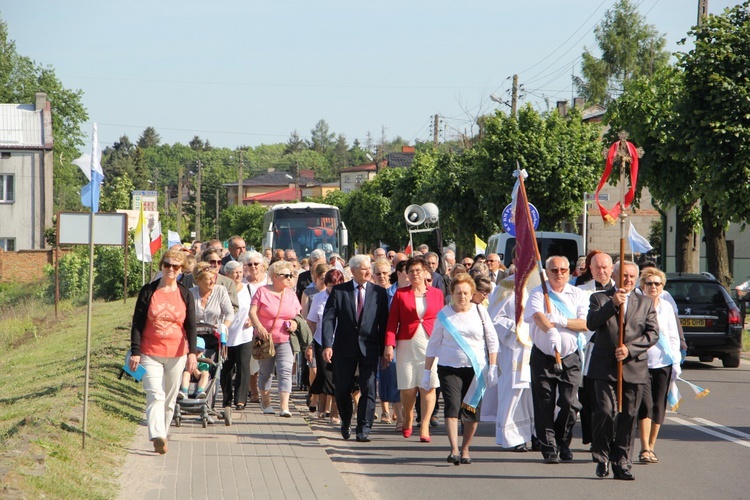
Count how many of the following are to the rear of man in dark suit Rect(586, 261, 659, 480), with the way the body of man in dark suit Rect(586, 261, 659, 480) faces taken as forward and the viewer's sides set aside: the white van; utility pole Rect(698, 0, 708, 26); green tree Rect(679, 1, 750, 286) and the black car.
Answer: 4

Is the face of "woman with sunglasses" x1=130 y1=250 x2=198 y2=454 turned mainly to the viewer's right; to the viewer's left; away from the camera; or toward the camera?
toward the camera

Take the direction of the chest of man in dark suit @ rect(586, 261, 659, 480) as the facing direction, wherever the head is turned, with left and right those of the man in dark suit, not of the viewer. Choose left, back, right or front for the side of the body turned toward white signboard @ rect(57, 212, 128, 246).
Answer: right

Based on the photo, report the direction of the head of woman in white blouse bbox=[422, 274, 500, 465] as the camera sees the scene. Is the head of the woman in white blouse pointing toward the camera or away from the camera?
toward the camera

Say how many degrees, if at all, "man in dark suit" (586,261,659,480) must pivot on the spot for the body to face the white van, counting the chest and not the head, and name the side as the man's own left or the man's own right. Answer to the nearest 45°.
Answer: approximately 180°

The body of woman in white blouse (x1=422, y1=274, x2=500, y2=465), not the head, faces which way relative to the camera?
toward the camera

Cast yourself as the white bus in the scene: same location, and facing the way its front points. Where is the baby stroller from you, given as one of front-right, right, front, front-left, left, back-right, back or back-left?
front

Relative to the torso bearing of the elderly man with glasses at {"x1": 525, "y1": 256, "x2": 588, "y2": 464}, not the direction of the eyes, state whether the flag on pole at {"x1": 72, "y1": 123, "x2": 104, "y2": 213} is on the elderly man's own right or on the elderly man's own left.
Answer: on the elderly man's own right

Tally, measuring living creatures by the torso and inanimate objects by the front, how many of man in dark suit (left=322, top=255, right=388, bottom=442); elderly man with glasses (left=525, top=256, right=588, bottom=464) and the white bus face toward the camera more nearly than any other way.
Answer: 3

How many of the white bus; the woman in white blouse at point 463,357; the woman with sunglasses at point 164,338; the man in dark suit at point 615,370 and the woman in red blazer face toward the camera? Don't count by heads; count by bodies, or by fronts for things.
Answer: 5

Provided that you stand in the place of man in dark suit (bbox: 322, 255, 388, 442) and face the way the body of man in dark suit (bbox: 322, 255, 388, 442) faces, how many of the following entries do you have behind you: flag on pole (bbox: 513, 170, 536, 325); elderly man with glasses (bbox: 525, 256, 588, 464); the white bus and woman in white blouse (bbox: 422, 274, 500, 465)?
1

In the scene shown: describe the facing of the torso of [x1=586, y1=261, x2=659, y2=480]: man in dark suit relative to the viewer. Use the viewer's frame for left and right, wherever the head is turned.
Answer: facing the viewer

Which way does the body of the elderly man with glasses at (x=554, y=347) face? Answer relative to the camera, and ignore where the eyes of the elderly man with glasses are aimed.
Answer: toward the camera

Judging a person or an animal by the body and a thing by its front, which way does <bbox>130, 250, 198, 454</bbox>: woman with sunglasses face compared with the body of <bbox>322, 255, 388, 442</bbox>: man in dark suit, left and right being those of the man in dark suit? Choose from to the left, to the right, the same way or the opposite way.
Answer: the same way

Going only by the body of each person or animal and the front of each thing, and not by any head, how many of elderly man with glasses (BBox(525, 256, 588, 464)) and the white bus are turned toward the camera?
2

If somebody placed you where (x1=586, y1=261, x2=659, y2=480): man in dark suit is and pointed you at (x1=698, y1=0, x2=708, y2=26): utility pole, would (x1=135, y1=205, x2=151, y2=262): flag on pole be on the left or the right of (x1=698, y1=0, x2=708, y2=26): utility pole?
left
